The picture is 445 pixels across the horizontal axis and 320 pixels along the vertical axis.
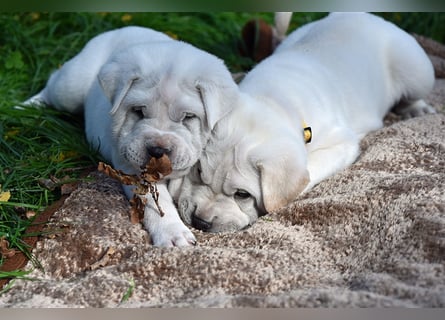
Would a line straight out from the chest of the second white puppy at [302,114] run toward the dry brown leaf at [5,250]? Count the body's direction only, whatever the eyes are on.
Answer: yes

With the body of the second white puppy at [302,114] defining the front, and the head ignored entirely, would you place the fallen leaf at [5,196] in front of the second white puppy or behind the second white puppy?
in front

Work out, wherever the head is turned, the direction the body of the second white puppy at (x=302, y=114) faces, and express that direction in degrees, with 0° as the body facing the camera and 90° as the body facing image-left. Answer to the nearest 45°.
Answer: approximately 45°

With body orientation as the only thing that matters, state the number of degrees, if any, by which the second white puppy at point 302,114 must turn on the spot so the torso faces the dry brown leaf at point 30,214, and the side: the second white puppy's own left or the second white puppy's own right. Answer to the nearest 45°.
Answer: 0° — it already faces it
